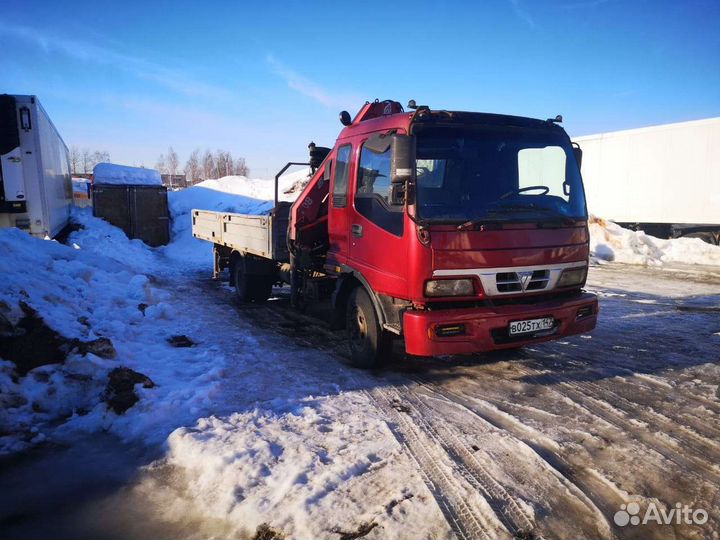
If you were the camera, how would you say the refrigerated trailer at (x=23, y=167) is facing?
facing the viewer and to the left of the viewer

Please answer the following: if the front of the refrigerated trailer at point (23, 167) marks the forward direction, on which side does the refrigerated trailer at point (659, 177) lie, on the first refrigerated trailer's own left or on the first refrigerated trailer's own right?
on the first refrigerated trailer's own left

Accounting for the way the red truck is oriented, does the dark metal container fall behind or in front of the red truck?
behind

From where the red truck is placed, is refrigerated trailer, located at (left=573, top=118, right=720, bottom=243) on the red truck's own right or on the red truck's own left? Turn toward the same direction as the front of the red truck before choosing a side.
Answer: on the red truck's own left

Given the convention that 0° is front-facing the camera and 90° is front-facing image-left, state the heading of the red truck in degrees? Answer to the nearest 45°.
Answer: approximately 315°

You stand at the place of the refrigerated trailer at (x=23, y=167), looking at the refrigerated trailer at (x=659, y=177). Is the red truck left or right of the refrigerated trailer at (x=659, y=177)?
right

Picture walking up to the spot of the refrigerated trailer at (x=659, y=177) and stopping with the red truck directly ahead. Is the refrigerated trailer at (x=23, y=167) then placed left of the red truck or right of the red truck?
right

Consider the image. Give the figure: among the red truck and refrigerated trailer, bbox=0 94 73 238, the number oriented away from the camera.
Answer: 0
